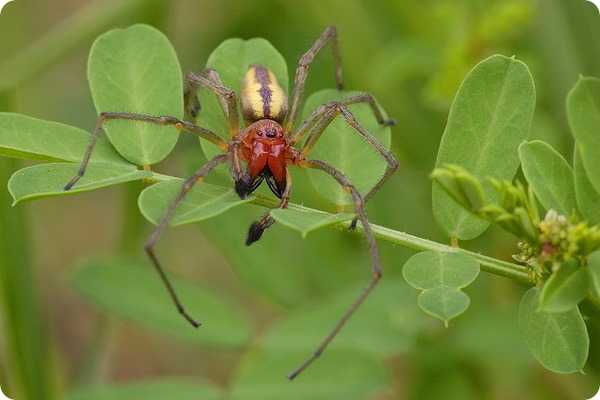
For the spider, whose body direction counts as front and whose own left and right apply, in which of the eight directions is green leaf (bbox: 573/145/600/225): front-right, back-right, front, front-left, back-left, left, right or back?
front-left

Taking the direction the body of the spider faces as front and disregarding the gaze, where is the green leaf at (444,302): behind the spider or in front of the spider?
in front

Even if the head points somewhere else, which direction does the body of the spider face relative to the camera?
toward the camera

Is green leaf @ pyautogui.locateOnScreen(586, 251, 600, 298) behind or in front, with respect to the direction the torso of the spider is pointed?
in front

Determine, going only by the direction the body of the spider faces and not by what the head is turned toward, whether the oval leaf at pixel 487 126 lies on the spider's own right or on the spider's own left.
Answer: on the spider's own left
